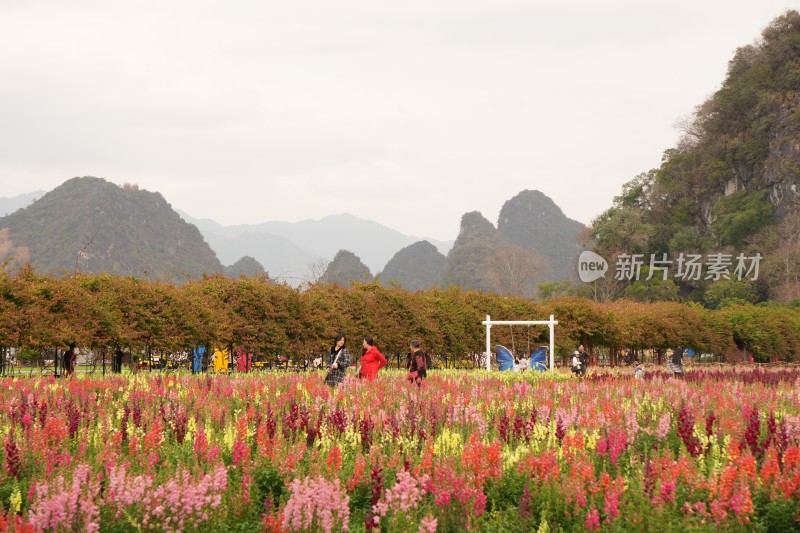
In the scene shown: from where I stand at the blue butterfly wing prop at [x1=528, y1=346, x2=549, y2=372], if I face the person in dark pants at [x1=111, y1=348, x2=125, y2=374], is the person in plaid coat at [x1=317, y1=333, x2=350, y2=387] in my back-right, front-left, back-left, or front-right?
front-left

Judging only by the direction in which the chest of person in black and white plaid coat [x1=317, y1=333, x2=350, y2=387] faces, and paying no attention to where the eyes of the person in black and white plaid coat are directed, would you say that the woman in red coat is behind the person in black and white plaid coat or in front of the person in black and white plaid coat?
behind

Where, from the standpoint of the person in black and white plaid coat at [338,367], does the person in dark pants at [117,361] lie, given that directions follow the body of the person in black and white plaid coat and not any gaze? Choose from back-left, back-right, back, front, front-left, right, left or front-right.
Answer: right

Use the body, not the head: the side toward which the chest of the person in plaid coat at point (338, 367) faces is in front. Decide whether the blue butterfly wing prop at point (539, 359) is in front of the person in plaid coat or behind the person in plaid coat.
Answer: behind

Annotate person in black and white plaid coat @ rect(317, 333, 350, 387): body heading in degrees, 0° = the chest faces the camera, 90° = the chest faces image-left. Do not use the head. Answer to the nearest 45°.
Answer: approximately 45°
